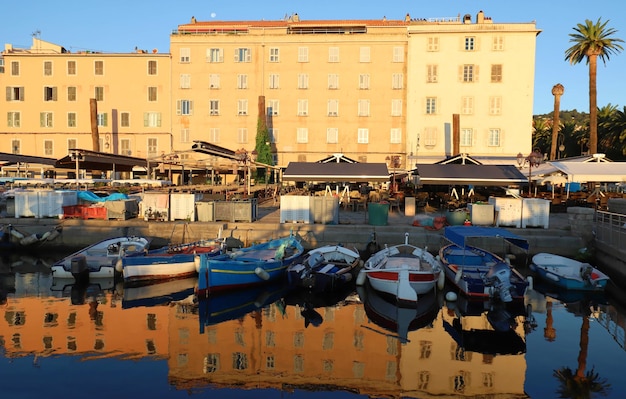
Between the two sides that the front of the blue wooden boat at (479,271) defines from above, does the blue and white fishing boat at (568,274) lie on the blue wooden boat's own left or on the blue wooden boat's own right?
on the blue wooden boat's own right

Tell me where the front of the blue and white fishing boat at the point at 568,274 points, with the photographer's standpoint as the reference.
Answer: facing away from the viewer and to the left of the viewer

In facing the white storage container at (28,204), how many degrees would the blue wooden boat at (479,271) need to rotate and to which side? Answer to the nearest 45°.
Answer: approximately 45° to its left

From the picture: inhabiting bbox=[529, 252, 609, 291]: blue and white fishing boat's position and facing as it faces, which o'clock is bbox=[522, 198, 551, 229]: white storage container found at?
The white storage container is roughly at 1 o'clock from the blue and white fishing boat.

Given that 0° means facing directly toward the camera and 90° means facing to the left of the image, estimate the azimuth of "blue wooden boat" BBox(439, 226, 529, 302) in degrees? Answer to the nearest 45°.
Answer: approximately 135°
